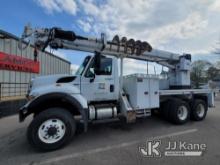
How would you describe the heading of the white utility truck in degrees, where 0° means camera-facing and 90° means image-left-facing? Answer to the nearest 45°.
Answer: approximately 45°
